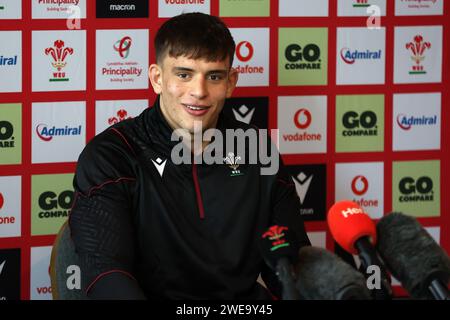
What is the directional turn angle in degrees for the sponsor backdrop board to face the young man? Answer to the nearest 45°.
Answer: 0° — it already faces them

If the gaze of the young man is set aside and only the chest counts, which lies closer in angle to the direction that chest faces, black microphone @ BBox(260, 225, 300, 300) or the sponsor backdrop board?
the black microphone

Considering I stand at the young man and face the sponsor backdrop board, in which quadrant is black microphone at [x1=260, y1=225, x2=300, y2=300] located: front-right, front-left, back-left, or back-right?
back-right

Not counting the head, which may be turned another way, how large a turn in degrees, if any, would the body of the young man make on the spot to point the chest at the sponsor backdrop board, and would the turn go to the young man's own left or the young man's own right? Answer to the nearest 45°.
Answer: approximately 180°

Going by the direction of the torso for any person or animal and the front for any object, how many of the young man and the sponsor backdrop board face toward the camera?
2

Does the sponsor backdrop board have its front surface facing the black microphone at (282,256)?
yes

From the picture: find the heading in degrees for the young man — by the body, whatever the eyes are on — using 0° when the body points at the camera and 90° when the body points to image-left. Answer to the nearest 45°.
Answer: approximately 0°
